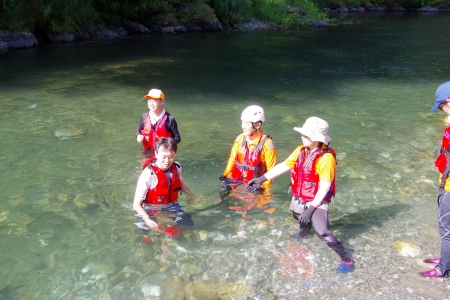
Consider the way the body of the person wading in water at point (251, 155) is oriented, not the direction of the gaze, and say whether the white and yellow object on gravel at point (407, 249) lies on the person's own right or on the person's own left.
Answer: on the person's own left

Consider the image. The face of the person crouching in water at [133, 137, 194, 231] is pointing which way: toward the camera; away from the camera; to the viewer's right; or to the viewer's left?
toward the camera

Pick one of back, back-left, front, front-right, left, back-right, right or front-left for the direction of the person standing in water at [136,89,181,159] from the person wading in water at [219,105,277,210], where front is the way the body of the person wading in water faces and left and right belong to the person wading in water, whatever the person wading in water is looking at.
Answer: right

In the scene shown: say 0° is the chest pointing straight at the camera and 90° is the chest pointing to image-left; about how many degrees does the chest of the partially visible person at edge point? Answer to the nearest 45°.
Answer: approximately 90°

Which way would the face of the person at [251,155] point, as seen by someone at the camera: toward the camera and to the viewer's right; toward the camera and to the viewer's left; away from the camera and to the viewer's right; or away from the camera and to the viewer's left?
toward the camera and to the viewer's left

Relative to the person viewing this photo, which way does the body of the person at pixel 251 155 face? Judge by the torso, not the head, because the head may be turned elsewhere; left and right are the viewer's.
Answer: facing the viewer and to the left of the viewer

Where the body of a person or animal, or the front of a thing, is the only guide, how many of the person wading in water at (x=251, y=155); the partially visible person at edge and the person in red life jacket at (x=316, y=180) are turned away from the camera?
0

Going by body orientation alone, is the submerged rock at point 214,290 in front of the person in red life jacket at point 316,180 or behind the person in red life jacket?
in front

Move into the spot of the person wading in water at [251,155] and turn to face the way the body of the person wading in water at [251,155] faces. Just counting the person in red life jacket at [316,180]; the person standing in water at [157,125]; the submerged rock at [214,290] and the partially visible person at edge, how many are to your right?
1

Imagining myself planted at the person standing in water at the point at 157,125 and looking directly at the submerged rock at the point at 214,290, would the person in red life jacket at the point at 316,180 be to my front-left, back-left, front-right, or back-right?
front-left

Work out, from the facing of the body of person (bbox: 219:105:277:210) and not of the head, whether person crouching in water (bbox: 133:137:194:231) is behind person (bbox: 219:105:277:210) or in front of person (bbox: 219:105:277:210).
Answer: in front

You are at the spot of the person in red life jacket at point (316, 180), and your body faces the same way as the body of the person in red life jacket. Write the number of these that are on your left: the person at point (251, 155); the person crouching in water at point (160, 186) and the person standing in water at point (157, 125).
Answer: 0

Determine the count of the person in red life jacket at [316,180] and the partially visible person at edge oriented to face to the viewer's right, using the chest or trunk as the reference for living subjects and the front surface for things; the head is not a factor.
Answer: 0

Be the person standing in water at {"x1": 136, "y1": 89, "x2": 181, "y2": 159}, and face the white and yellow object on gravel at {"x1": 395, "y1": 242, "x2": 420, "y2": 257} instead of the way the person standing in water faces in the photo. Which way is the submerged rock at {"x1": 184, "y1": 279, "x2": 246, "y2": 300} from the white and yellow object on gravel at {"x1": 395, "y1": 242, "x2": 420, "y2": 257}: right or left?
right
